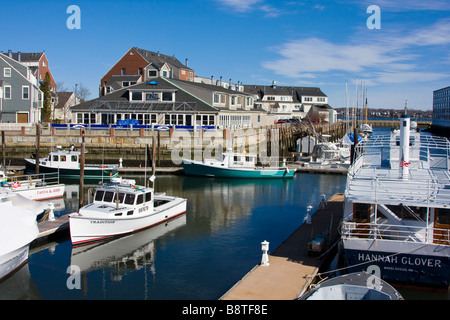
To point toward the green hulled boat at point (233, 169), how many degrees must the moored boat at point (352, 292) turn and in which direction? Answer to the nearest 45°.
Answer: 0° — it already faces it

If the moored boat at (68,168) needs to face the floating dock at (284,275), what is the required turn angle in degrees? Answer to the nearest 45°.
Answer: approximately 90° to its left

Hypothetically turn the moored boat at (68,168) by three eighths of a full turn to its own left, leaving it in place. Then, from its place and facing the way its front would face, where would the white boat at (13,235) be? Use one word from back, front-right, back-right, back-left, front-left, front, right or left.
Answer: front-right

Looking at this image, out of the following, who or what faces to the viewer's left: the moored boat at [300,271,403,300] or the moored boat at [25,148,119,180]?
the moored boat at [25,148,119,180]
